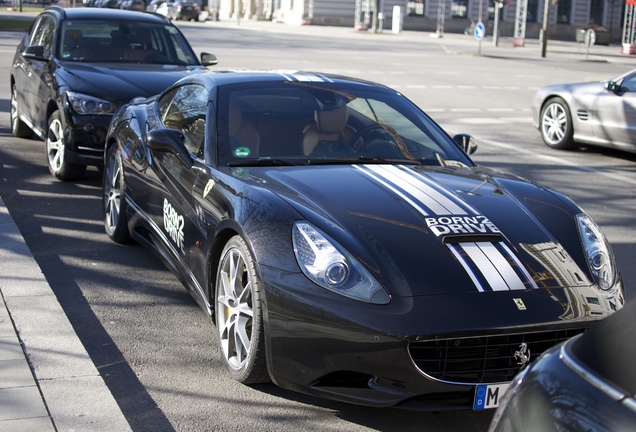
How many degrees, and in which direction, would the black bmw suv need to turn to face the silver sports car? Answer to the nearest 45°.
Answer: approximately 45° to its left

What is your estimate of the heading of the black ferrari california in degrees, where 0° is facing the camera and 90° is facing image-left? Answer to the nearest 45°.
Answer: approximately 315°

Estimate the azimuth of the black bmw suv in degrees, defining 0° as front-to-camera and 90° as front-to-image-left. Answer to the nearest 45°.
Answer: approximately 315°

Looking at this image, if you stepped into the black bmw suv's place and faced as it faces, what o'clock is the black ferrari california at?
The black ferrari california is roughly at 1 o'clock from the black bmw suv.

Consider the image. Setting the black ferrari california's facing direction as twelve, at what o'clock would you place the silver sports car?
The silver sports car is roughly at 8 o'clock from the black ferrari california.

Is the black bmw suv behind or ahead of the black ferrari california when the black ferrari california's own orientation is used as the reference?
behind
